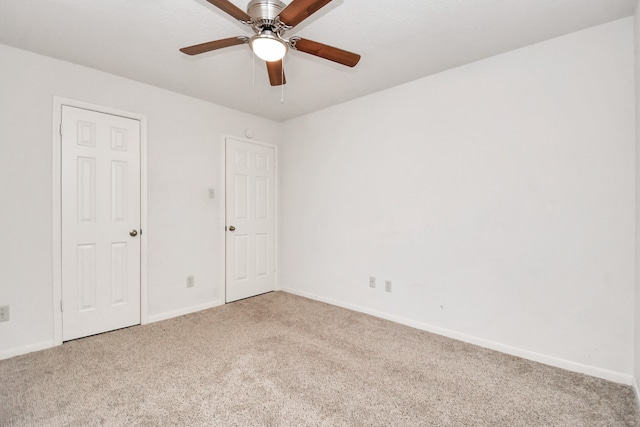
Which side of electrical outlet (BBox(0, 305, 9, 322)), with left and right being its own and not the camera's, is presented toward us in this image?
front

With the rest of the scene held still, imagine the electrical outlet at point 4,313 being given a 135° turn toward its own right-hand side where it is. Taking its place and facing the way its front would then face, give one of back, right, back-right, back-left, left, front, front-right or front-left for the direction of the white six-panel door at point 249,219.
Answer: back-right

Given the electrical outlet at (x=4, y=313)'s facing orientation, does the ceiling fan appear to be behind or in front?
in front

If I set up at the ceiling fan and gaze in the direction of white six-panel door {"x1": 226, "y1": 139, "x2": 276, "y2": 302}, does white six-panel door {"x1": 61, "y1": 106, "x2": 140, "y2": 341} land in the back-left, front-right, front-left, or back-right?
front-left
